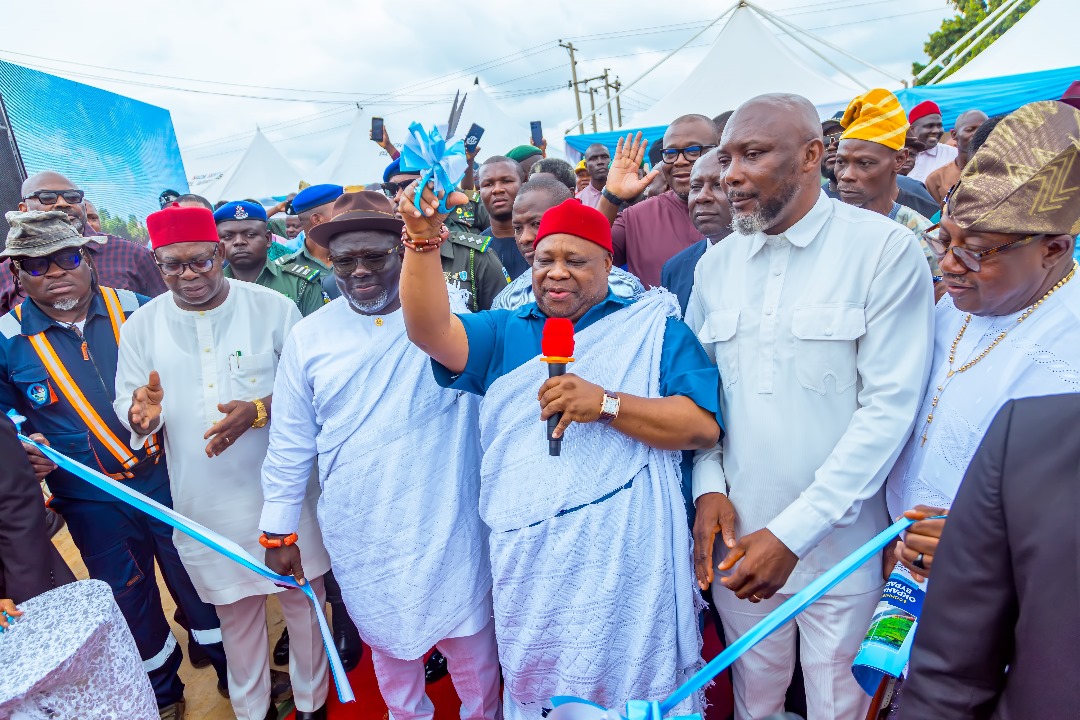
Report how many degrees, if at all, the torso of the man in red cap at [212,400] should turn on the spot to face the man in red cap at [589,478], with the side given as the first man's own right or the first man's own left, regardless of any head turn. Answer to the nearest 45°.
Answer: approximately 45° to the first man's own left

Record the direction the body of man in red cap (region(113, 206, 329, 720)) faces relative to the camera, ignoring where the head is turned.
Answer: toward the camera

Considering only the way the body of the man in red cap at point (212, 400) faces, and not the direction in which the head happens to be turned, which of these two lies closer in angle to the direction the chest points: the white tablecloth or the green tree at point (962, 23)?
the white tablecloth

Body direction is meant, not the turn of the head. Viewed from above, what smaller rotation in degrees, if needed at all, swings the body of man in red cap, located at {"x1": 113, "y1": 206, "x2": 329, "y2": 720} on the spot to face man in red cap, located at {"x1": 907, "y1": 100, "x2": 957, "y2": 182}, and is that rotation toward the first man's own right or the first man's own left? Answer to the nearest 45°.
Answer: approximately 90° to the first man's own left

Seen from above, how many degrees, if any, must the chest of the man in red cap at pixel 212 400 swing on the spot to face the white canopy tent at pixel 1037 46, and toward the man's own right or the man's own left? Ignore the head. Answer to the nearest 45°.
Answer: approximately 90° to the man's own left

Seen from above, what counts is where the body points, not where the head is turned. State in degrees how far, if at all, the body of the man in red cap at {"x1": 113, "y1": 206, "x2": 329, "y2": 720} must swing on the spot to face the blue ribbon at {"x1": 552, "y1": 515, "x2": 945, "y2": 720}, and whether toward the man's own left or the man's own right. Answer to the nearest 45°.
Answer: approximately 45° to the man's own left

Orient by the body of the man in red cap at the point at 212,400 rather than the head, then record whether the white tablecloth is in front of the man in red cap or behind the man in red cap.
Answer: in front
